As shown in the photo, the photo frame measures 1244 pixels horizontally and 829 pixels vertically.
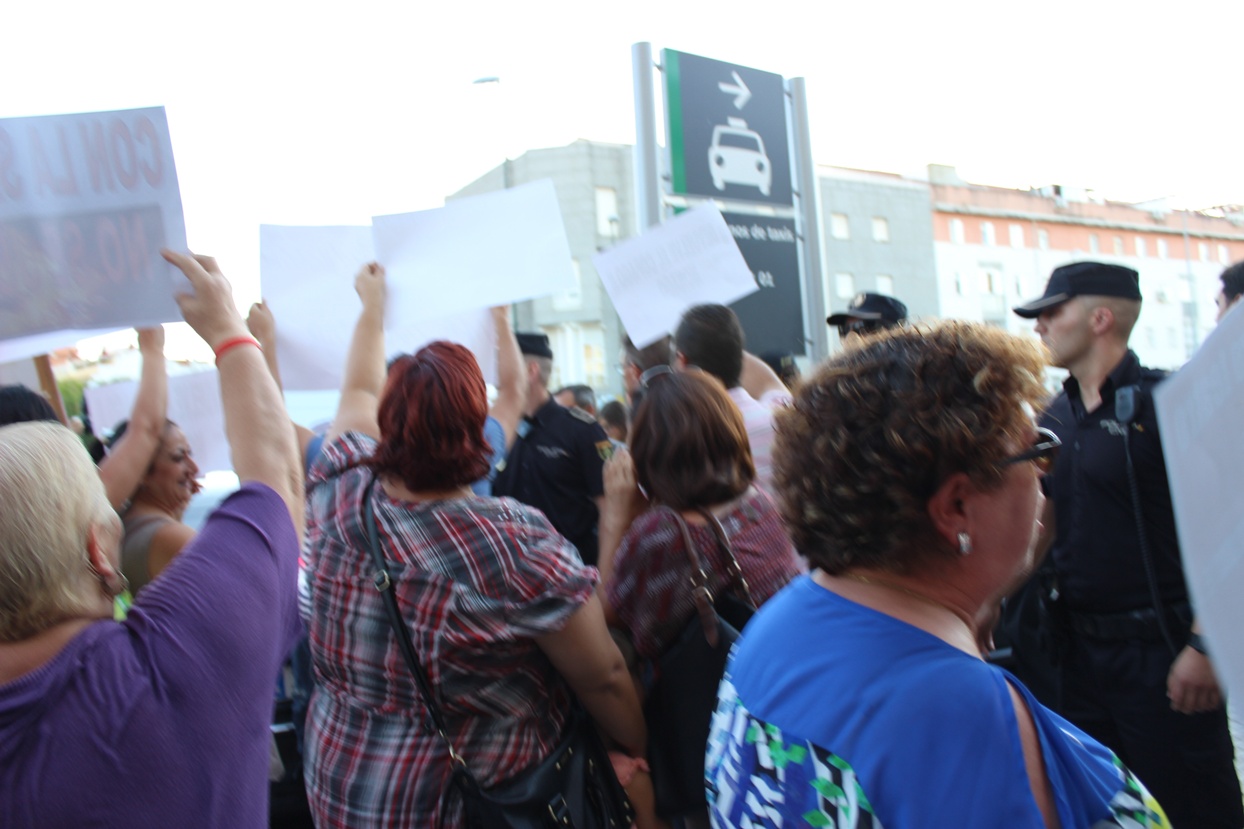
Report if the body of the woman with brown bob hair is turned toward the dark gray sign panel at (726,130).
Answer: yes

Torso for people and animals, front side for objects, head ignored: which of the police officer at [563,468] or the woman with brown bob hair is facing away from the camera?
the woman with brown bob hair

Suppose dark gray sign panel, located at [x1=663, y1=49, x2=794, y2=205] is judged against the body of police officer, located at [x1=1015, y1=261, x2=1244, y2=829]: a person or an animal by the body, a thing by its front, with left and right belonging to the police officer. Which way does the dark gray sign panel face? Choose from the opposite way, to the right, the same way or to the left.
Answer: to the left

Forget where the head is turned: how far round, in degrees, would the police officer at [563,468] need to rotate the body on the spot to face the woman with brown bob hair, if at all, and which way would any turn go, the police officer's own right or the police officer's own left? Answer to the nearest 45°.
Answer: approximately 45° to the police officer's own left

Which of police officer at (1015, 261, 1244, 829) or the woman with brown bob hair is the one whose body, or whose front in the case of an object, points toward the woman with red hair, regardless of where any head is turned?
the police officer

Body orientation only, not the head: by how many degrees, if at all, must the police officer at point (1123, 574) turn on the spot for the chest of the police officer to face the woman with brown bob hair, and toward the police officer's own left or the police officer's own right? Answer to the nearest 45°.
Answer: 0° — they already face them

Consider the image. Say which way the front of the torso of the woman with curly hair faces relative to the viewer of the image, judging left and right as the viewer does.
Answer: facing away from the viewer and to the right of the viewer

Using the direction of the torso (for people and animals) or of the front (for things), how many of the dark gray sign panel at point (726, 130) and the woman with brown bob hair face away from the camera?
1

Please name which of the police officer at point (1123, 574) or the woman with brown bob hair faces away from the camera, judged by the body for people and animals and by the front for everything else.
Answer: the woman with brown bob hair

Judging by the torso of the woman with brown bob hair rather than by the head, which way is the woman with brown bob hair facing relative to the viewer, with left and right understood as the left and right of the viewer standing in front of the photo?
facing away from the viewer

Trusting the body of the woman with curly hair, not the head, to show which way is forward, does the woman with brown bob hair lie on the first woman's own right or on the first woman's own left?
on the first woman's own left

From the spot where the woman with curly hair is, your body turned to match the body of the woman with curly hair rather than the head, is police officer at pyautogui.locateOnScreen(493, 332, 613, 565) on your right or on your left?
on your left
